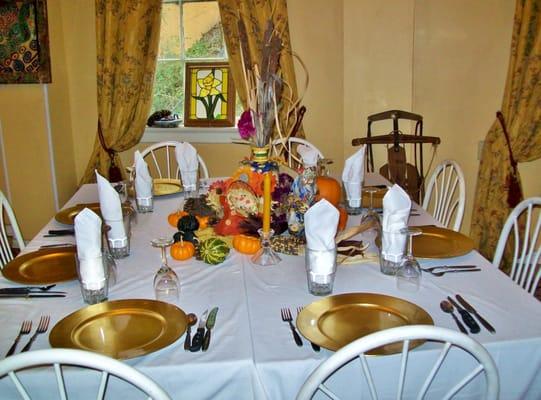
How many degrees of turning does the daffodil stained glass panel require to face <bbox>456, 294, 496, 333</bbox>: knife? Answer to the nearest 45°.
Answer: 0° — it already faces it

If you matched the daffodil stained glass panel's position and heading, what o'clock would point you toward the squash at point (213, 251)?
The squash is roughly at 12 o'clock from the daffodil stained glass panel.

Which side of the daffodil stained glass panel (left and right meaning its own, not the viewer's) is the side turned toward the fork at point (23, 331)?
front

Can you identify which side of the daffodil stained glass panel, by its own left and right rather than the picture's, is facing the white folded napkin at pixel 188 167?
front

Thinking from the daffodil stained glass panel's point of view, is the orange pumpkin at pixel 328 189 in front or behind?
in front

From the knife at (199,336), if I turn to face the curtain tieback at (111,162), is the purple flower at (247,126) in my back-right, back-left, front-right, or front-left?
front-right

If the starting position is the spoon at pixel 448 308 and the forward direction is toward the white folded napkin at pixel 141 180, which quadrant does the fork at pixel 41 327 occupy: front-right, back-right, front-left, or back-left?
front-left

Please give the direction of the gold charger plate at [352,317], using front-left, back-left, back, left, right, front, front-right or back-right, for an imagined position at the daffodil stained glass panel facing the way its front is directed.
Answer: front

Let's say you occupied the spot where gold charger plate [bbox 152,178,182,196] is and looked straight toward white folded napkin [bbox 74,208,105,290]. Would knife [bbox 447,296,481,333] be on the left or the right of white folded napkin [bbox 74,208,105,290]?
left

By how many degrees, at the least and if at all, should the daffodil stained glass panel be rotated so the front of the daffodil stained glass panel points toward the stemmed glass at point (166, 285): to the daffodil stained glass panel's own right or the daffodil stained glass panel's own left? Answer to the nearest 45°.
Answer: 0° — it already faces it

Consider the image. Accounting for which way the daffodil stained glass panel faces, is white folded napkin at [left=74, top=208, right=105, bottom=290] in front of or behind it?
in front

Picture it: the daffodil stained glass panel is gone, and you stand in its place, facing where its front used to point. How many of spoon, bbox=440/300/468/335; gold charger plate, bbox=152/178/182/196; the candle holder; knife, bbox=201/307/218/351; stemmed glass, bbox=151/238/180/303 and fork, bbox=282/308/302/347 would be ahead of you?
6

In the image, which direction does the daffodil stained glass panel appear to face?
toward the camera

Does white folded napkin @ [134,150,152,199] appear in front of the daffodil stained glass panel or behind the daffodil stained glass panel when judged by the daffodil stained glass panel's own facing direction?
in front

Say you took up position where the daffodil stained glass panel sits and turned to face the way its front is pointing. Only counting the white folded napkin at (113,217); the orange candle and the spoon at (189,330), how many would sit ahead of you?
3

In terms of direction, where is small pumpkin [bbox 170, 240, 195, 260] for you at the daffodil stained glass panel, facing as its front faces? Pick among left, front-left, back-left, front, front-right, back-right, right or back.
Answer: front

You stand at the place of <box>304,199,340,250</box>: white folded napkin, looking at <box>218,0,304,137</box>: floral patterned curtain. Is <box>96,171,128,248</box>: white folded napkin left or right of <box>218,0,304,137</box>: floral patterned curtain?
left
